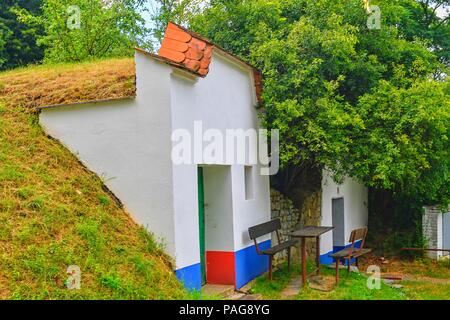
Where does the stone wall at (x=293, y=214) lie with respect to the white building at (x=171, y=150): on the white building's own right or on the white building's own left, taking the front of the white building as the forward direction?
on the white building's own left

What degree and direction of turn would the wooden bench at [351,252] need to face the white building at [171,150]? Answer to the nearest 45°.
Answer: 0° — it already faces it

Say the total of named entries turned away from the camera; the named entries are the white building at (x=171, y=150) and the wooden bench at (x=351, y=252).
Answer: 0

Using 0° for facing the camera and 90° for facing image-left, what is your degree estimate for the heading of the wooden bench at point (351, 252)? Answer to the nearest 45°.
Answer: approximately 45°

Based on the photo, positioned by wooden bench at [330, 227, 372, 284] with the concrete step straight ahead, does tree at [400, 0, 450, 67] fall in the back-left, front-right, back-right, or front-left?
back-right

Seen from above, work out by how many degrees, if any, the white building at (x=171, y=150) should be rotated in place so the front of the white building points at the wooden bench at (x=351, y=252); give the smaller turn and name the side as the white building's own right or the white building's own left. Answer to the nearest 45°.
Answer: approximately 90° to the white building's own left

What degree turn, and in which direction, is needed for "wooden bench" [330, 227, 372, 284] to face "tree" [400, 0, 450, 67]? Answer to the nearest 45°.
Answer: approximately 135° to its right

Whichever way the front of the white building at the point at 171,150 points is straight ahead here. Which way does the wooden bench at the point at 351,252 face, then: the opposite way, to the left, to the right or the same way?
to the right

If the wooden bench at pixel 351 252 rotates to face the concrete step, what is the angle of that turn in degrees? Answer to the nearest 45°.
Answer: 0° — it already faces it

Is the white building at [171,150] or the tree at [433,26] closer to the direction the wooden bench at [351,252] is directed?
the white building
